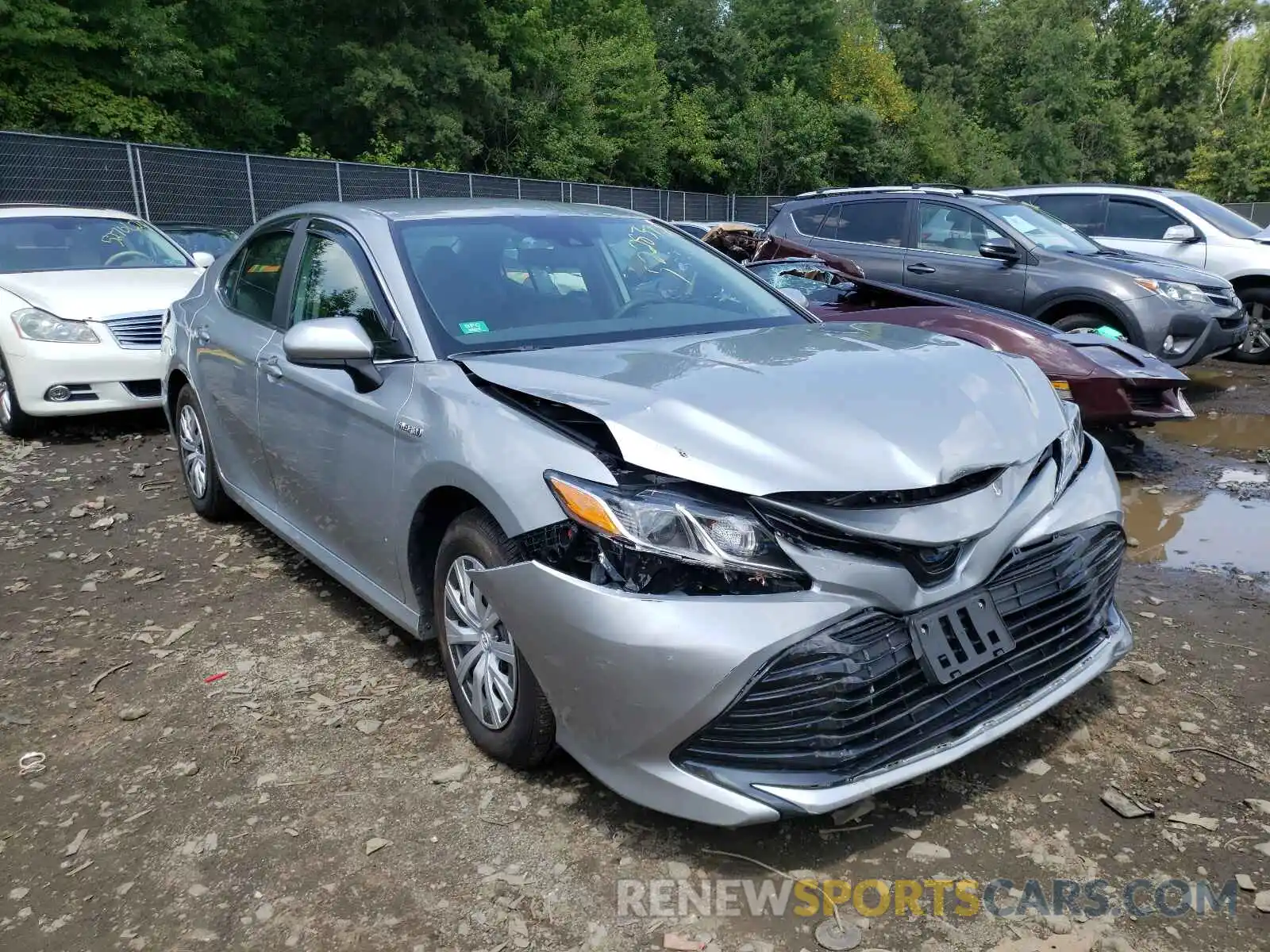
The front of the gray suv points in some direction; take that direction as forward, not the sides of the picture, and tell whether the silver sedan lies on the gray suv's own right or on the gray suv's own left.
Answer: on the gray suv's own right

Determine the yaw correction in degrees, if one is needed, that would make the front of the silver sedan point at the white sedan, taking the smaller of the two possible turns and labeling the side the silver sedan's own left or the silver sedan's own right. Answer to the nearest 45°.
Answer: approximately 180°

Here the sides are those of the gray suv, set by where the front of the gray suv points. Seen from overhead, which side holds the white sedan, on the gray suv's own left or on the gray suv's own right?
on the gray suv's own right

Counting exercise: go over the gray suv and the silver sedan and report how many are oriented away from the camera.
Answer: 0

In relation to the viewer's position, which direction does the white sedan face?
facing the viewer and to the right of the viewer

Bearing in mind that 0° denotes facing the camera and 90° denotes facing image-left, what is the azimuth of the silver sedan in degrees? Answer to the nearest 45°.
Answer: approximately 315°

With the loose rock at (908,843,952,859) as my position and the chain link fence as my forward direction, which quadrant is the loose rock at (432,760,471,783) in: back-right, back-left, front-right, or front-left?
front-left

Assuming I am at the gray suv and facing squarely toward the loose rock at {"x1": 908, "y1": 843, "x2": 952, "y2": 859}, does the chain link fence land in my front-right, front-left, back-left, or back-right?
back-right

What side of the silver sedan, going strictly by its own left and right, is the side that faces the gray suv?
left

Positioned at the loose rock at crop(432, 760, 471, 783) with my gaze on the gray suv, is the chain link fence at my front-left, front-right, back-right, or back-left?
front-left

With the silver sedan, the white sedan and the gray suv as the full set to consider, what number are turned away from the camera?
0

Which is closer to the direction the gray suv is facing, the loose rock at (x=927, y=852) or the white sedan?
the loose rock
